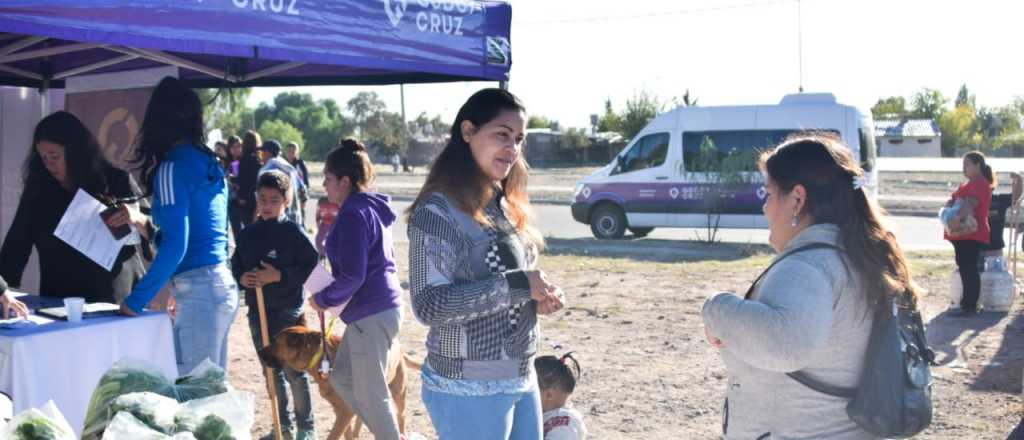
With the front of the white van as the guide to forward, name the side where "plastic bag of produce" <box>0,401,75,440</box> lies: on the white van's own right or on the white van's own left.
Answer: on the white van's own left

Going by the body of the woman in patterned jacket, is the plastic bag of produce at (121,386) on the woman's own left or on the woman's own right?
on the woman's own right

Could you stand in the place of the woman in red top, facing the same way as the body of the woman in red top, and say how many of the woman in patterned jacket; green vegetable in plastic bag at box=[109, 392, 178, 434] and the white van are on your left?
2

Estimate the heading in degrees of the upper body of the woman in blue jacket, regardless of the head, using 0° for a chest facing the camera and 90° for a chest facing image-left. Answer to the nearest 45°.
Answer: approximately 135°

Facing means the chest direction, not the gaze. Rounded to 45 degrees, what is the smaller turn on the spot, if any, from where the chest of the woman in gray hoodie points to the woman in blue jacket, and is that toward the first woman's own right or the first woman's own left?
0° — they already face them

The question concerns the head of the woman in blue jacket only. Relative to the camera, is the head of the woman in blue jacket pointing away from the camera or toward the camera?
away from the camera

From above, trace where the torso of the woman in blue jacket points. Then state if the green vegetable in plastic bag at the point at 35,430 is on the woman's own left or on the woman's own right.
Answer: on the woman's own left

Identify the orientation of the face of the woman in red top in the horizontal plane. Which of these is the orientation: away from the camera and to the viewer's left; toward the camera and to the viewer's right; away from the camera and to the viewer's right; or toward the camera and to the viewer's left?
toward the camera and to the viewer's left

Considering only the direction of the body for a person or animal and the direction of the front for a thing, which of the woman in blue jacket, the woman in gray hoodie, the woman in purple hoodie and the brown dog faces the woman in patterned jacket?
the woman in gray hoodie

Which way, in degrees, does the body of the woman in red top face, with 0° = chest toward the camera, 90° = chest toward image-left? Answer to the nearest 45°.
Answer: approximately 90°

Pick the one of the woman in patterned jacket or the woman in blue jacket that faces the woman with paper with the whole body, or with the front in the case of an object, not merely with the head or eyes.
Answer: the woman in blue jacket

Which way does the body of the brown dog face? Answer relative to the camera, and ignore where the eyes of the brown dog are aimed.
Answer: to the viewer's left

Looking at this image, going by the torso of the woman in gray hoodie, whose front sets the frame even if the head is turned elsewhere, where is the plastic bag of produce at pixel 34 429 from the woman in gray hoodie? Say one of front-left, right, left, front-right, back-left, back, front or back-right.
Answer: front-left

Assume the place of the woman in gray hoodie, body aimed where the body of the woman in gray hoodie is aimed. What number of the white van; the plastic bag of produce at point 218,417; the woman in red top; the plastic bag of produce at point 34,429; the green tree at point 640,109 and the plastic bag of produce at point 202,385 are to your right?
3

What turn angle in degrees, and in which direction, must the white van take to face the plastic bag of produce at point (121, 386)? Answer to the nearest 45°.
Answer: approximately 90° to its left
